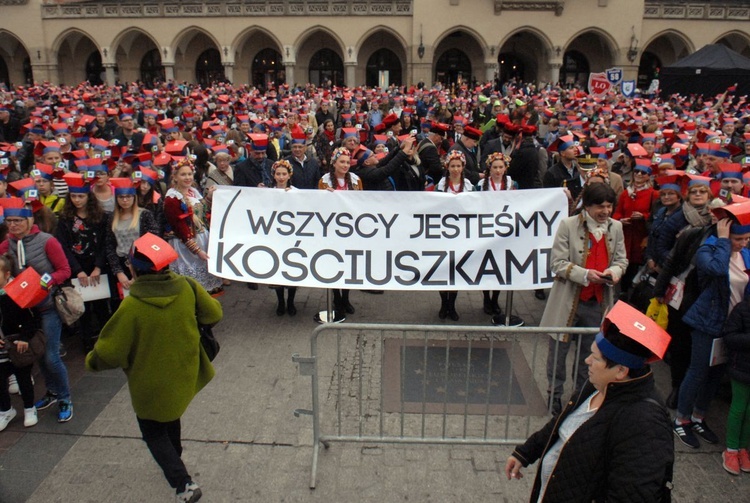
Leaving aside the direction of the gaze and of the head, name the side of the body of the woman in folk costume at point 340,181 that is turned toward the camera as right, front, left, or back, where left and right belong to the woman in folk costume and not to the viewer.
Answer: front

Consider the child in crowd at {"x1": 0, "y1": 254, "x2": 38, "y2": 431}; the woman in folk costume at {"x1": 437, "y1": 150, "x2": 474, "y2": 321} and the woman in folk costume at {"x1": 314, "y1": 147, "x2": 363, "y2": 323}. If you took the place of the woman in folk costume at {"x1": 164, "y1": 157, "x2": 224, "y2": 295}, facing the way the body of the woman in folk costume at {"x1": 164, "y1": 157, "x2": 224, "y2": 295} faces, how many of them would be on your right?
1

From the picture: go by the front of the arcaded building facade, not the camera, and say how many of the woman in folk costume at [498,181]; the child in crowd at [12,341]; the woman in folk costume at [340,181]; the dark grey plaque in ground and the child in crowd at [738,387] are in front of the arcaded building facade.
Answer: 5

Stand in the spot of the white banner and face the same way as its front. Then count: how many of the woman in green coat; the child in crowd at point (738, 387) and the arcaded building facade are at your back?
1

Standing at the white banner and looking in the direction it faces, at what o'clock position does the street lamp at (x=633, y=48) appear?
The street lamp is roughly at 7 o'clock from the white banner.

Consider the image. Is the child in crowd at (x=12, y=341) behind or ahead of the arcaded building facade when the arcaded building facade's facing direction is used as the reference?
ahead

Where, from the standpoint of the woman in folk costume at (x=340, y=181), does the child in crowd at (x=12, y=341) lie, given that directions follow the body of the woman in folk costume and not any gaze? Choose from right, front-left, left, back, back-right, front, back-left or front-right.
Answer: front-right

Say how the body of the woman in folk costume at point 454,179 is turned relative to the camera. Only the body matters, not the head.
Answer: toward the camera

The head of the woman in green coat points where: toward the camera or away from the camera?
away from the camera

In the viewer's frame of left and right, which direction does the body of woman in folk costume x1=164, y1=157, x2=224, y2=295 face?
facing the viewer and to the right of the viewer

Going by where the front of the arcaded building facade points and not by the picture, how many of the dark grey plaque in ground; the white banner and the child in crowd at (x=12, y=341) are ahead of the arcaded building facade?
3

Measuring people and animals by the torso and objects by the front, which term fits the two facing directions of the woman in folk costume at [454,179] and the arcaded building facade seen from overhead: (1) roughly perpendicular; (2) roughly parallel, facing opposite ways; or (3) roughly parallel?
roughly parallel

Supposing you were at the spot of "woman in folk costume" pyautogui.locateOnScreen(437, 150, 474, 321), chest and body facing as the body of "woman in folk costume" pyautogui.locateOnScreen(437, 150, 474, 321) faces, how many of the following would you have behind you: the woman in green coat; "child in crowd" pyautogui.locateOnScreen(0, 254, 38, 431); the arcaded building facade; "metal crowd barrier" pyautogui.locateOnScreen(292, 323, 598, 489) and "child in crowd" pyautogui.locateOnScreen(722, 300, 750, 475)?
1

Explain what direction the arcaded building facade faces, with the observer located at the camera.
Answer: facing the viewer

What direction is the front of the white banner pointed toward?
toward the camera

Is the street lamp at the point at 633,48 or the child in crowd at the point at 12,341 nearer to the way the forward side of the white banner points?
the child in crowd

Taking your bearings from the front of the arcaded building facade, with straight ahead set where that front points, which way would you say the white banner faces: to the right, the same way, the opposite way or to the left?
the same way
